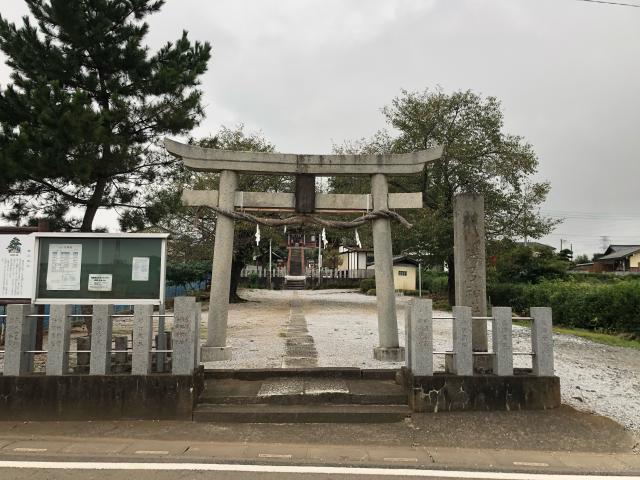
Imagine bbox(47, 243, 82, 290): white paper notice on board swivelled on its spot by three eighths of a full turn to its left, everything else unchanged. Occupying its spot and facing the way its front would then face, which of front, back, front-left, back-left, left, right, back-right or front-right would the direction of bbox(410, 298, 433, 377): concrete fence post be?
right

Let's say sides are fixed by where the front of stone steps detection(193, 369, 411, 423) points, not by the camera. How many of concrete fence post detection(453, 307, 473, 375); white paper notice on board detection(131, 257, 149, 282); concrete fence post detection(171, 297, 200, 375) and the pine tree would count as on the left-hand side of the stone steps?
1

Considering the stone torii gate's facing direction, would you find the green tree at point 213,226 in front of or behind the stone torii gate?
behind

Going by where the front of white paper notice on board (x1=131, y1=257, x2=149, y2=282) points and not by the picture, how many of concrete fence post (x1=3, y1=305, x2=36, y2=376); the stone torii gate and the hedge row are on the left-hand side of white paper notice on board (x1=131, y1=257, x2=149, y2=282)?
2

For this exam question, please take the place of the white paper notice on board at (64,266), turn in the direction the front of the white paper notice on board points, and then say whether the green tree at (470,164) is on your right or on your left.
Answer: on your left

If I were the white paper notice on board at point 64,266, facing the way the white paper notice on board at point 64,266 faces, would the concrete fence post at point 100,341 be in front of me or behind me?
in front

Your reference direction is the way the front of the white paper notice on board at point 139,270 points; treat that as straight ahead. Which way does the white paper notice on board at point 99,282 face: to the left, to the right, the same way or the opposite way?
the same way

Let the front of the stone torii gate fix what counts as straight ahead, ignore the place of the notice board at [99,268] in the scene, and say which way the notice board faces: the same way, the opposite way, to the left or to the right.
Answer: the same way

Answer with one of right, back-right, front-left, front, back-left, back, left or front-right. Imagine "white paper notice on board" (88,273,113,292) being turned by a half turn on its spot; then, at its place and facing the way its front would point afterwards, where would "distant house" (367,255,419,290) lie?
front-right

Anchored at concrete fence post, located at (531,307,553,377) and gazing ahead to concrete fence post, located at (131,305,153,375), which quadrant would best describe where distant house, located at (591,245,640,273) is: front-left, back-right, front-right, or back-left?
back-right

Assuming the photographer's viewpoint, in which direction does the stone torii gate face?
facing the viewer

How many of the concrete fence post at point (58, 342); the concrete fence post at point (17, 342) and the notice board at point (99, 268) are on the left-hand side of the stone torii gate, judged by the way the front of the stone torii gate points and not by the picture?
0

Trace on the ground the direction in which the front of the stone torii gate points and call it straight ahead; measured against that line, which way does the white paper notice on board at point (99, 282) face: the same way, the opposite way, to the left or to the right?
the same way

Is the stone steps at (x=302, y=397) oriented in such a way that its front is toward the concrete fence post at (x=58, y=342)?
no

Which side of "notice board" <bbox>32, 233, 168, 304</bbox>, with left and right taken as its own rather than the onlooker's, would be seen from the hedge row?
left

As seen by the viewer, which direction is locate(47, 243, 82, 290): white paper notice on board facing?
toward the camera

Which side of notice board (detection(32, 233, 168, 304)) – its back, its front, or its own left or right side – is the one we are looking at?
front

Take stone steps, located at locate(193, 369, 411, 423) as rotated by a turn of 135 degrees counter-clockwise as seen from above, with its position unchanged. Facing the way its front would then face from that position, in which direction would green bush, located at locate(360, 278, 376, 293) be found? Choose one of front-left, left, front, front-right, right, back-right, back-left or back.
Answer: front-left

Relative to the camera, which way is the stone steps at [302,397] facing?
toward the camera

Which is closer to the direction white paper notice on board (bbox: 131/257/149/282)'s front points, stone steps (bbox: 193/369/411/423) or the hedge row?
the stone steps

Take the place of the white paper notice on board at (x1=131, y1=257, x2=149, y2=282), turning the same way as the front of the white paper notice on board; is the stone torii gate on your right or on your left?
on your left
